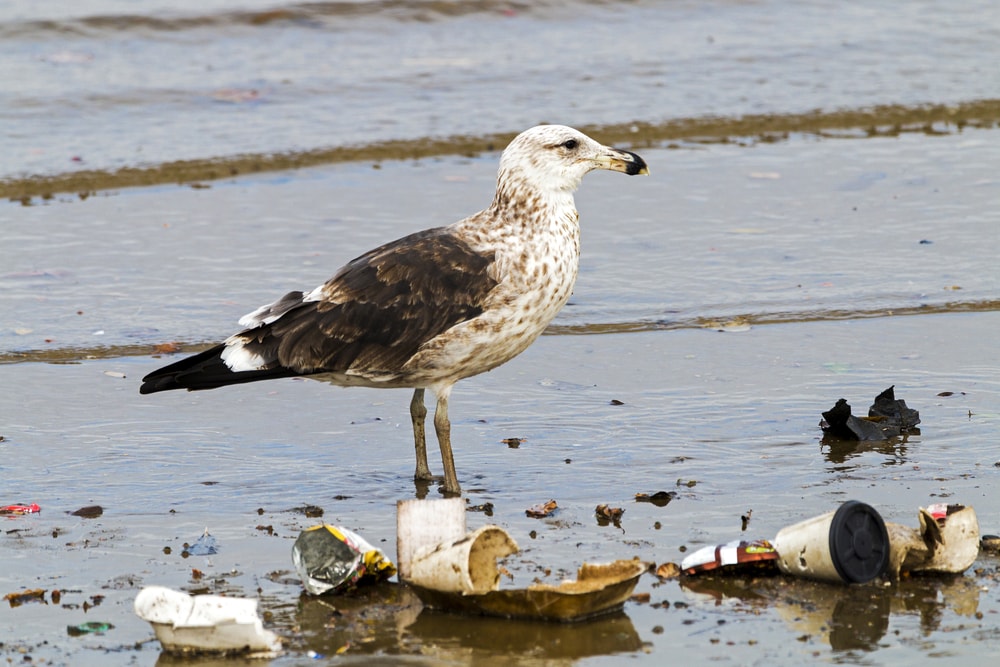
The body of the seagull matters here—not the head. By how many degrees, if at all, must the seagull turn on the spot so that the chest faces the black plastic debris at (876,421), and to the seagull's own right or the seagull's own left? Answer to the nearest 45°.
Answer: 0° — it already faces it

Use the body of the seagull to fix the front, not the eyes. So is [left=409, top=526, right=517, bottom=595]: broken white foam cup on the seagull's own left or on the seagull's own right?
on the seagull's own right

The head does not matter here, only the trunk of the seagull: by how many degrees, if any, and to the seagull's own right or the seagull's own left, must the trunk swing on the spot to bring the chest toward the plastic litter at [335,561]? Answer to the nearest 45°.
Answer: approximately 90° to the seagull's own right

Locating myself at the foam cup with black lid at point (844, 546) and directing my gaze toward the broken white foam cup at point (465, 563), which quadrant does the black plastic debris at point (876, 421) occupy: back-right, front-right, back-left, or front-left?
back-right

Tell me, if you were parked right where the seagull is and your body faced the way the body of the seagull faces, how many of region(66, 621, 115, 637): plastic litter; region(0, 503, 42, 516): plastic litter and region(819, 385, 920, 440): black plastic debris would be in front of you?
1

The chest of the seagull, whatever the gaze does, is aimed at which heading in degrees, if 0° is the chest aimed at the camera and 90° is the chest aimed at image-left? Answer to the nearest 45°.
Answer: approximately 270°

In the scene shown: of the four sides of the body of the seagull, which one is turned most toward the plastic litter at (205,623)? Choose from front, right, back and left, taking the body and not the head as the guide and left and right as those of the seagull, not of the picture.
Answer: right

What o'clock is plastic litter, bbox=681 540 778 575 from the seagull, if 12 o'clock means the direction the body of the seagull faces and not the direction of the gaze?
The plastic litter is roughly at 2 o'clock from the seagull.

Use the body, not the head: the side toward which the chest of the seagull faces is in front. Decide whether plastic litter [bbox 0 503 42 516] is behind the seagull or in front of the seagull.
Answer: behind

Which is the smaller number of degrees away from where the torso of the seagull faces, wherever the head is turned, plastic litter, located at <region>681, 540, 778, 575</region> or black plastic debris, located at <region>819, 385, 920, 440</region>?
the black plastic debris

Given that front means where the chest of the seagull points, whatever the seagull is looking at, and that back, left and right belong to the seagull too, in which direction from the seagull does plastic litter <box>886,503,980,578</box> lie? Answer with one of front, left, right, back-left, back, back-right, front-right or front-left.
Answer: front-right

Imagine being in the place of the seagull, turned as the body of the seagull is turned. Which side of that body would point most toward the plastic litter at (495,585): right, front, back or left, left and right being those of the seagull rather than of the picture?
right

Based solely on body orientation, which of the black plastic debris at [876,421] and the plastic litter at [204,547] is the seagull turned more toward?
the black plastic debris
